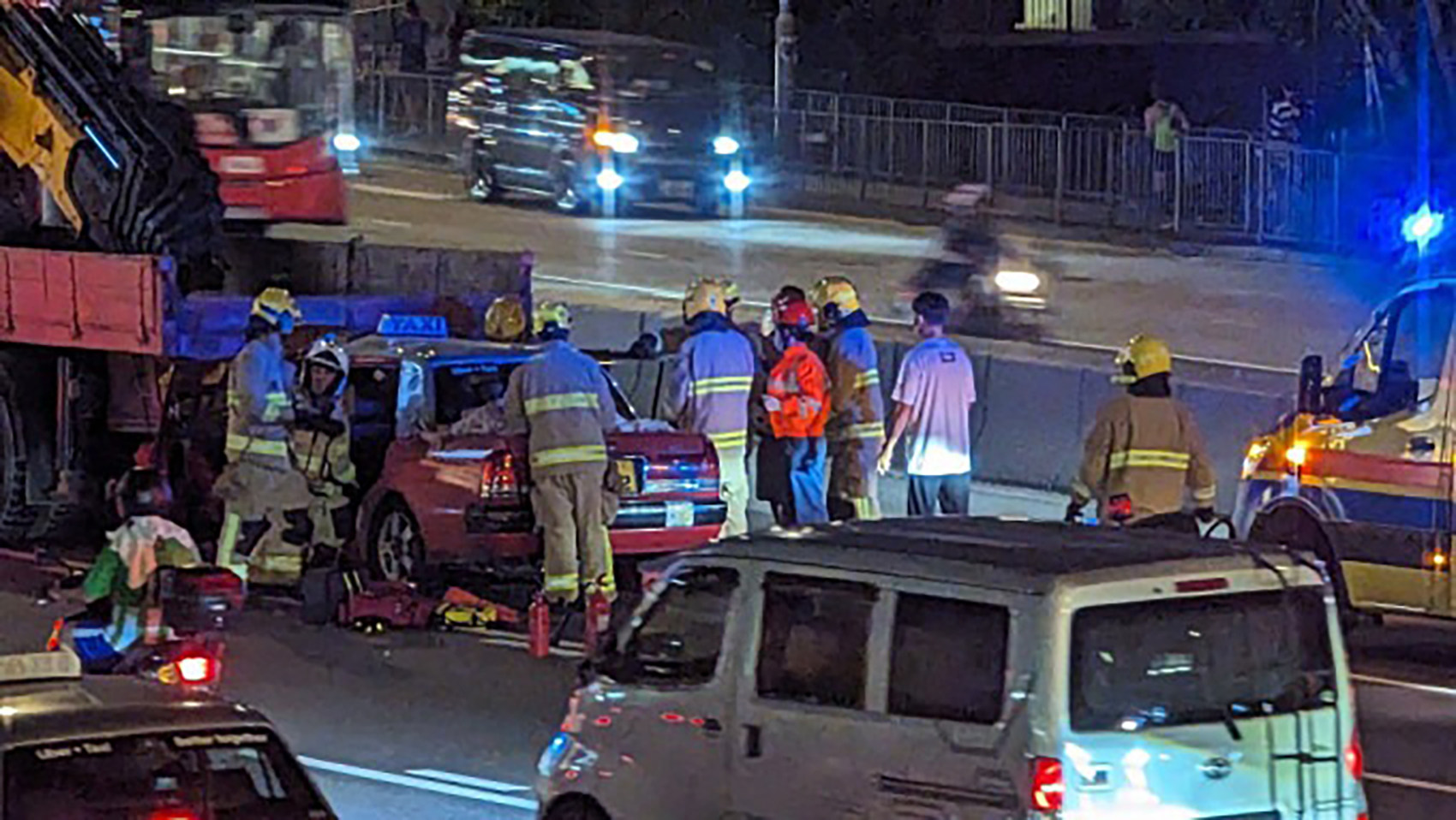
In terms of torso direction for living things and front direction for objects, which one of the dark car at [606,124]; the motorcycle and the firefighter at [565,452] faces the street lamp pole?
the firefighter

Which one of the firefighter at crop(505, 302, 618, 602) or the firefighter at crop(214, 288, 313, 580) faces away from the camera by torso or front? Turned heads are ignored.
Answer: the firefighter at crop(505, 302, 618, 602)

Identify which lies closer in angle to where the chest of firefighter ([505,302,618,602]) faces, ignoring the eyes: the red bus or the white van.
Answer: the red bus

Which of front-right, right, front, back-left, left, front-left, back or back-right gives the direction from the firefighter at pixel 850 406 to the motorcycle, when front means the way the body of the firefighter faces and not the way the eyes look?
right

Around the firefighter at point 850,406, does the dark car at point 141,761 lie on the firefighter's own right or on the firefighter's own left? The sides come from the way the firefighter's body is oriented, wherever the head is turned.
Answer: on the firefighter's own left

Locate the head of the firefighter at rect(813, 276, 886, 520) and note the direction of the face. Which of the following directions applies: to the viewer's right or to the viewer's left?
to the viewer's left

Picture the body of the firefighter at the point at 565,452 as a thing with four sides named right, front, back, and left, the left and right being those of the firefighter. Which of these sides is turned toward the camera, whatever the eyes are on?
back

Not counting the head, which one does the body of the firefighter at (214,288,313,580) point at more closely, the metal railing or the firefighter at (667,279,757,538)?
the firefighter

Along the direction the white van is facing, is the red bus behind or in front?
in front

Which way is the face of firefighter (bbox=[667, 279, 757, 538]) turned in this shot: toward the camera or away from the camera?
away from the camera

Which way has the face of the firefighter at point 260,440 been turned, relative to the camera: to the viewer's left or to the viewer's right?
to the viewer's right

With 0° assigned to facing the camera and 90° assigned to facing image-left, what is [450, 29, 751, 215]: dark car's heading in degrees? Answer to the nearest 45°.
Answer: approximately 315°
